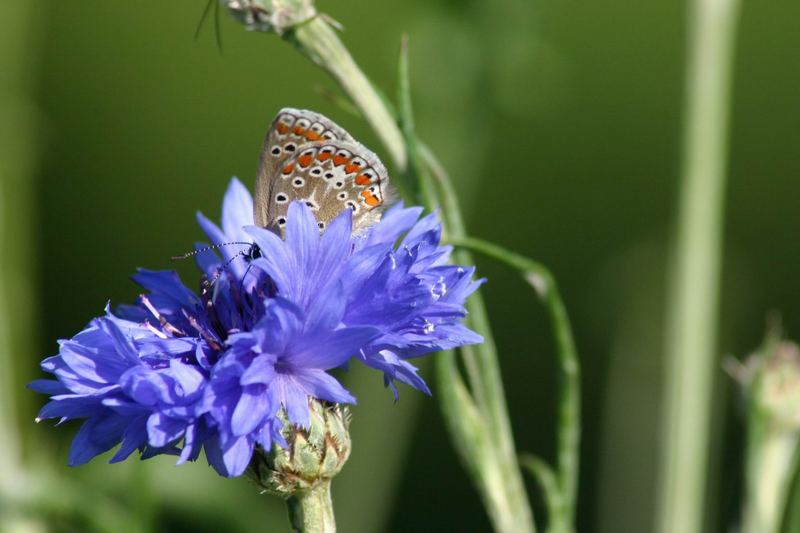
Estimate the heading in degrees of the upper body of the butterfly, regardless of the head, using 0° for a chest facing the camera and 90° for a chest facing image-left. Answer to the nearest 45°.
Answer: approximately 90°
